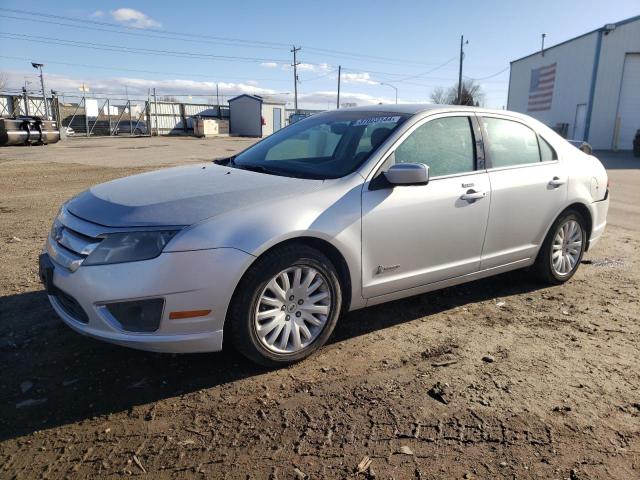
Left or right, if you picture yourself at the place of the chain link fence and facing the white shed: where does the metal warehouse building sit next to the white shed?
right

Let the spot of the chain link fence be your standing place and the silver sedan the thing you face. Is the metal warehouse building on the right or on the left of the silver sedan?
left

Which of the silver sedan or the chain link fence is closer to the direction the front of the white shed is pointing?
the silver sedan

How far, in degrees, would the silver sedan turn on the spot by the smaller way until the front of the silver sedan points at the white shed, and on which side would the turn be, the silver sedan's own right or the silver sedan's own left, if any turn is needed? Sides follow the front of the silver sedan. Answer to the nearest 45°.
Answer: approximately 135° to the silver sedan's own right

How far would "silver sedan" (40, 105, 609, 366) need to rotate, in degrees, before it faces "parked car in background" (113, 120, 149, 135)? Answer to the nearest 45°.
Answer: approximately 135° to its right

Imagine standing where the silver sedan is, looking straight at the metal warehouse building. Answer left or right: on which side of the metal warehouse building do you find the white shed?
left

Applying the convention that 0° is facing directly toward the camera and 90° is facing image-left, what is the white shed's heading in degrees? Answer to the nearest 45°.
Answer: approximately 315°

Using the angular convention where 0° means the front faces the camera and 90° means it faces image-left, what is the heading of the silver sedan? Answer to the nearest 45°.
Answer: approximately 45°

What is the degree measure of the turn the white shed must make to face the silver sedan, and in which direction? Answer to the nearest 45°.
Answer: approximately 45° to its right
